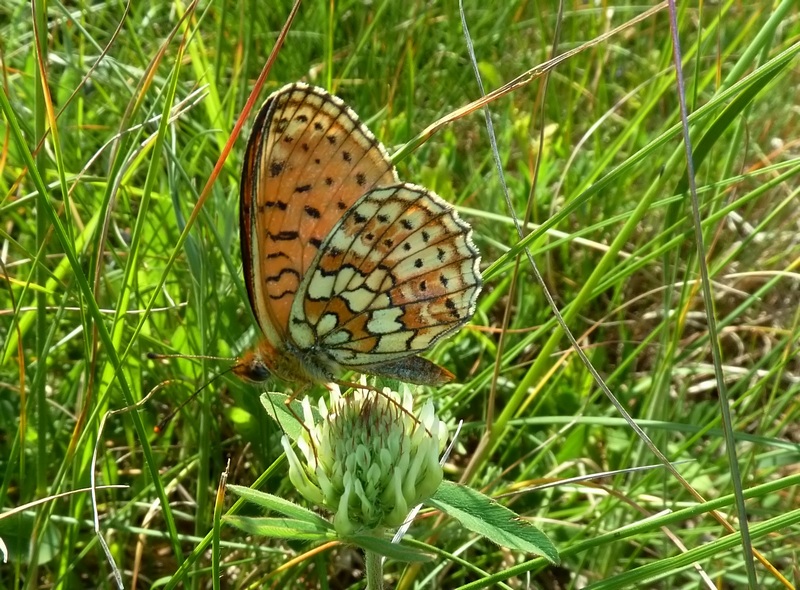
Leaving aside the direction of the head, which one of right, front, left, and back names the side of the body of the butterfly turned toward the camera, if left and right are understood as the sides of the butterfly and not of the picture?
left
